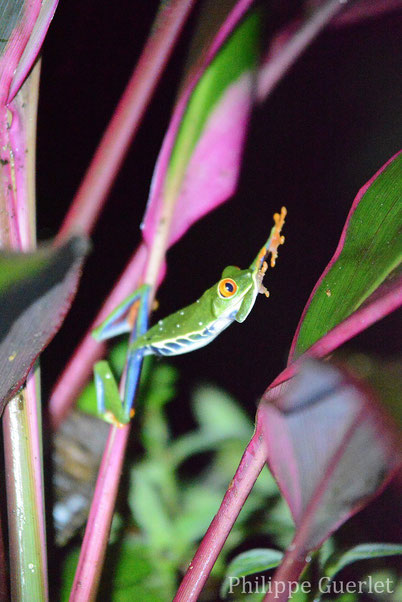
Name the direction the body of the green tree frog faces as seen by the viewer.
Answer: to the viewer's right
